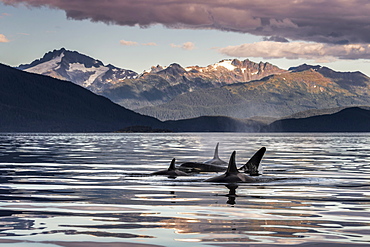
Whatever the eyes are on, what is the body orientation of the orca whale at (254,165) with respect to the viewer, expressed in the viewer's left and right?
facing to the left of the viewer

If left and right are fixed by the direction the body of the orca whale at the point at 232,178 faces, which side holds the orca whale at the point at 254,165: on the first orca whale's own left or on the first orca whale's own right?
on the first orca whale's own right

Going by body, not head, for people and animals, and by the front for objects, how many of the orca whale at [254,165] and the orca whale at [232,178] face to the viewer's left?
2

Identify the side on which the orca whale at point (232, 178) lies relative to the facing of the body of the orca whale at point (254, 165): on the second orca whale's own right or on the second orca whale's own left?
on the second orca whale's own left

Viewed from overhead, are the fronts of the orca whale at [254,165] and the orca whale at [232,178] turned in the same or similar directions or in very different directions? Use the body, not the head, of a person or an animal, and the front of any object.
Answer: same or similar directions

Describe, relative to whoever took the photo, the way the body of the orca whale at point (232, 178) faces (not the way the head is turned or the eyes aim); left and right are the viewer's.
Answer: facing to the left of the viewer
